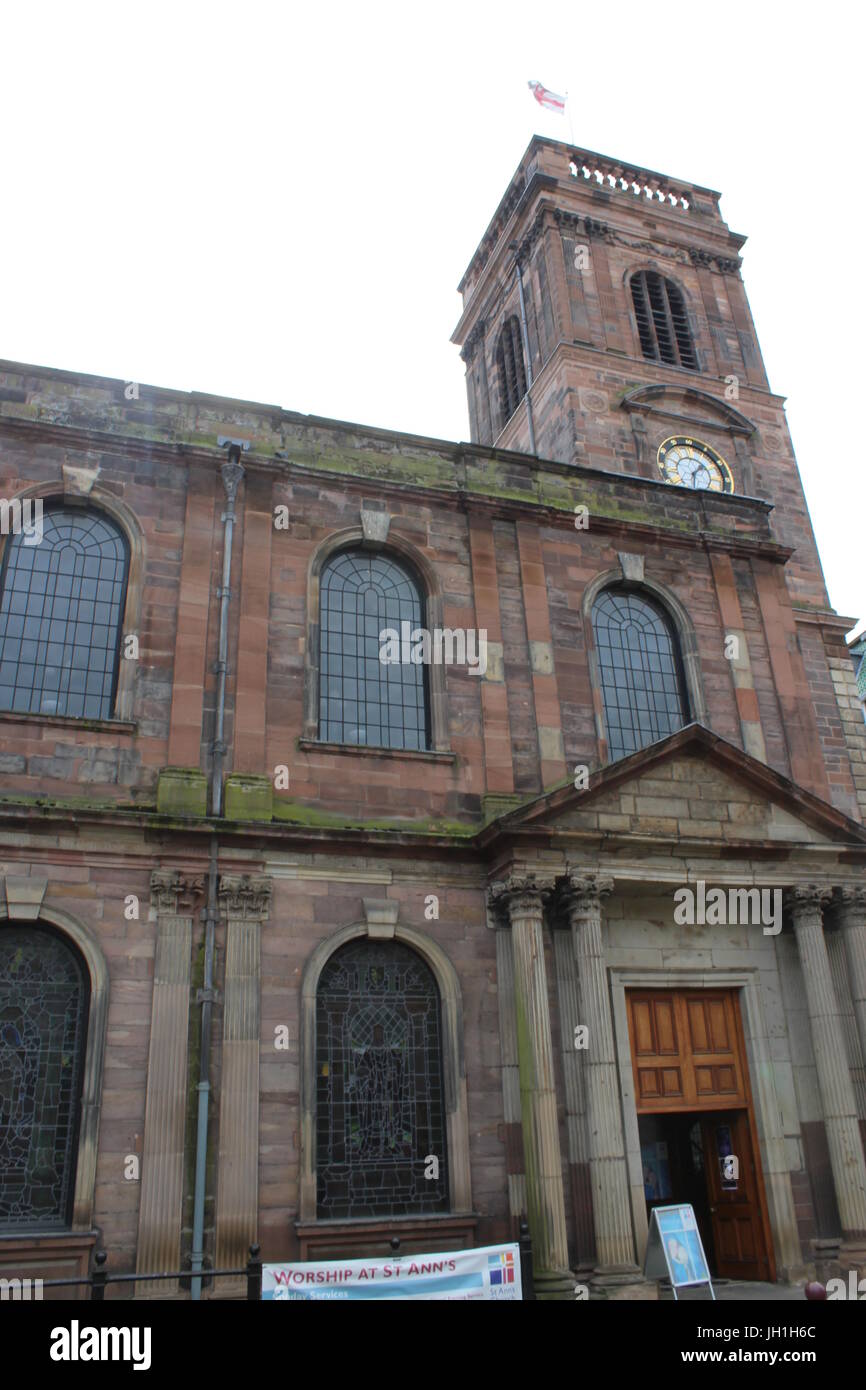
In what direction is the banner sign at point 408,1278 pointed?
toward the camera

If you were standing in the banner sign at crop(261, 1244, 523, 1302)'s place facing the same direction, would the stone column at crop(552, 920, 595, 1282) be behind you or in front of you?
behind

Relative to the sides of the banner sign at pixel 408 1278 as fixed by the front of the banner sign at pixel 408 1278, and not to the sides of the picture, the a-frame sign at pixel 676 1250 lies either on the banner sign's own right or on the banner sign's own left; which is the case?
on the banner sign's own left

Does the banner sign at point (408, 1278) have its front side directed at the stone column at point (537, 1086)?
no

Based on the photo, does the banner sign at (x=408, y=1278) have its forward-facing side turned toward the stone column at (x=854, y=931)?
no

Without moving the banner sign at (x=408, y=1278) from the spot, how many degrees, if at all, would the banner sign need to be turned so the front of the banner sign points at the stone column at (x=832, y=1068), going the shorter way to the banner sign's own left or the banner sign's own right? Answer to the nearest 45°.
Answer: approximately 135° to the banner sign's own left

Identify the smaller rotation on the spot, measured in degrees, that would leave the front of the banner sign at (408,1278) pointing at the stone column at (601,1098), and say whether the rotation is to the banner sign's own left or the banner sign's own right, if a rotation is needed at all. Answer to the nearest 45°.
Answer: approximately 135° to the banner sign's own left
